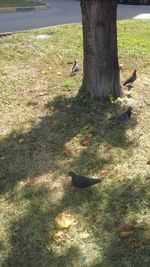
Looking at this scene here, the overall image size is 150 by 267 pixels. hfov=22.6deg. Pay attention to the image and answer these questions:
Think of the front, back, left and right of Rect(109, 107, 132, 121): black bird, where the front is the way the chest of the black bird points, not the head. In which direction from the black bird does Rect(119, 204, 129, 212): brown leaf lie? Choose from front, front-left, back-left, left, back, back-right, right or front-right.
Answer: right

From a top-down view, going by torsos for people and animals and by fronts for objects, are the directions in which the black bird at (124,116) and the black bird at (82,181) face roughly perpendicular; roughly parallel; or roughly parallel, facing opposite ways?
roughly parallel, facing opposite ways

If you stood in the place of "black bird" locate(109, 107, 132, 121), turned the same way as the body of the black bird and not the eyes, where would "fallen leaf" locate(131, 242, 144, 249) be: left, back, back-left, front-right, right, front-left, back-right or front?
right

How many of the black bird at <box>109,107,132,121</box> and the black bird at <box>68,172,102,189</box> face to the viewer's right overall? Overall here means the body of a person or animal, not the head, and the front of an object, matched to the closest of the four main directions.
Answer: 1
